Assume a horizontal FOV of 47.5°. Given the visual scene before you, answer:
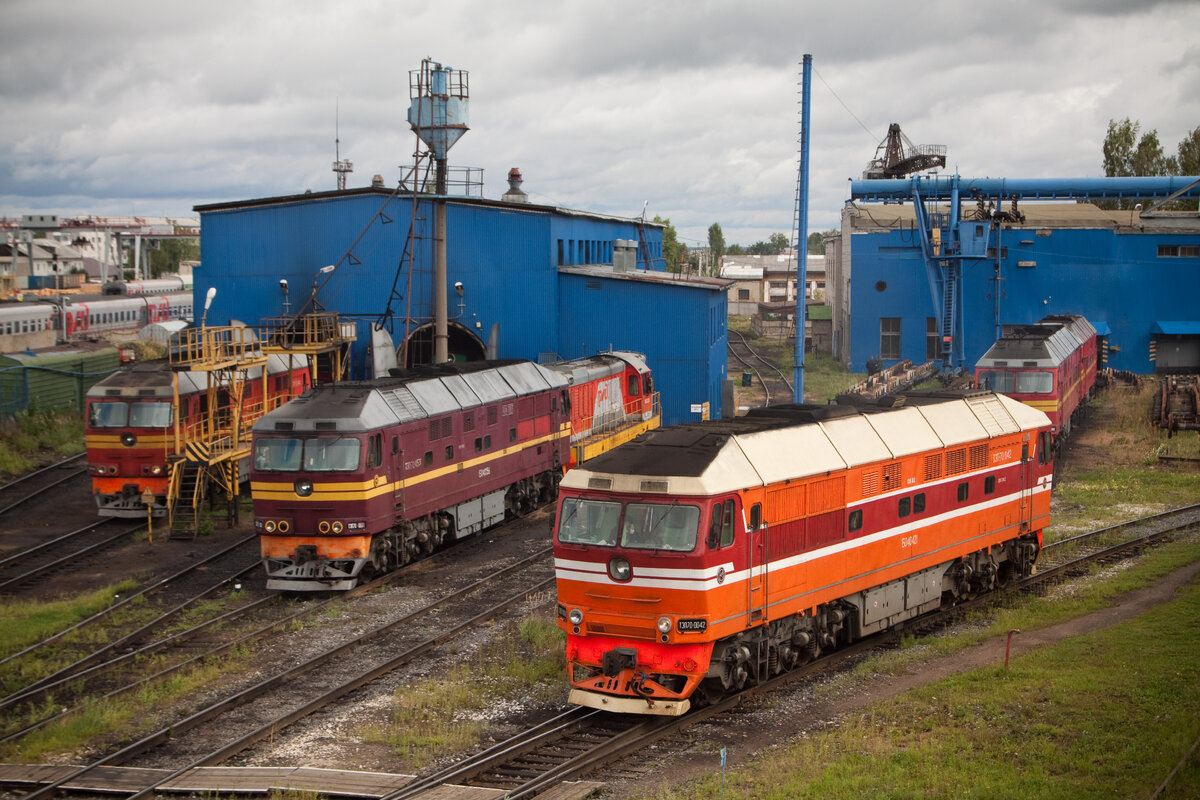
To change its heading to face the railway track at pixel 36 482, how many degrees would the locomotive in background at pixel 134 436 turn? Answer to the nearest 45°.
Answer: approximately 90° to its right

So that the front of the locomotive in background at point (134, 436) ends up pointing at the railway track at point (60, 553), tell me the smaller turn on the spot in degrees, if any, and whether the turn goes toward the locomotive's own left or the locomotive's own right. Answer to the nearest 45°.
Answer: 0° — it already faces it

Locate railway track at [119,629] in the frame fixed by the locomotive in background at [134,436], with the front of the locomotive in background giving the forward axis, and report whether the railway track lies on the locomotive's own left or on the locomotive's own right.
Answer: on the locomotive's own left

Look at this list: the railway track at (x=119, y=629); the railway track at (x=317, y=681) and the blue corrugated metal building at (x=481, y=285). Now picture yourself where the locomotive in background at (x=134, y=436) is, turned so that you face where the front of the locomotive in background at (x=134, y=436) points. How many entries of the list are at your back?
1

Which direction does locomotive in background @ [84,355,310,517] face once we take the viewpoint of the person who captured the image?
facing the viewer and to the left of the viewer

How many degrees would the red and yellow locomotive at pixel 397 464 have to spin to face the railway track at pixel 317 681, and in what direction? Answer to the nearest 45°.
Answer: approximately 45° to its left

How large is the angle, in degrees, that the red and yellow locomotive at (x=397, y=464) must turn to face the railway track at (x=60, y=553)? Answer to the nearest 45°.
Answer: approximately 90° to its right

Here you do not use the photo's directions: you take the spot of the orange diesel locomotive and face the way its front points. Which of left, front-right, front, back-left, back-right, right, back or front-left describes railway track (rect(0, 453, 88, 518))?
right

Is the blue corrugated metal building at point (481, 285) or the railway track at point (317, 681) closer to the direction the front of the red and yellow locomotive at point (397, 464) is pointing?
the railway track

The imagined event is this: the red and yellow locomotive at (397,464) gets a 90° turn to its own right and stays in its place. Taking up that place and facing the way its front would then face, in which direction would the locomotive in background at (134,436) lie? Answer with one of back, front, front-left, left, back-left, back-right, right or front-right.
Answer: front

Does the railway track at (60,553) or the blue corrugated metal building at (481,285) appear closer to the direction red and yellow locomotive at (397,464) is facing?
the railway track

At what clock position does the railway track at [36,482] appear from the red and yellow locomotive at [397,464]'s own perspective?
The railway track is roughly at 3 o'clock from the red and yellow locomotive.

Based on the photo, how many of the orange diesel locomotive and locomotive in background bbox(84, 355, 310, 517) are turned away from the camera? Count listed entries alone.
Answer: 0

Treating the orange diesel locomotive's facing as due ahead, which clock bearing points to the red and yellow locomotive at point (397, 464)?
The red and yellow locomotive is roughly at 3 o'clock from the orange diesel locomotive.
